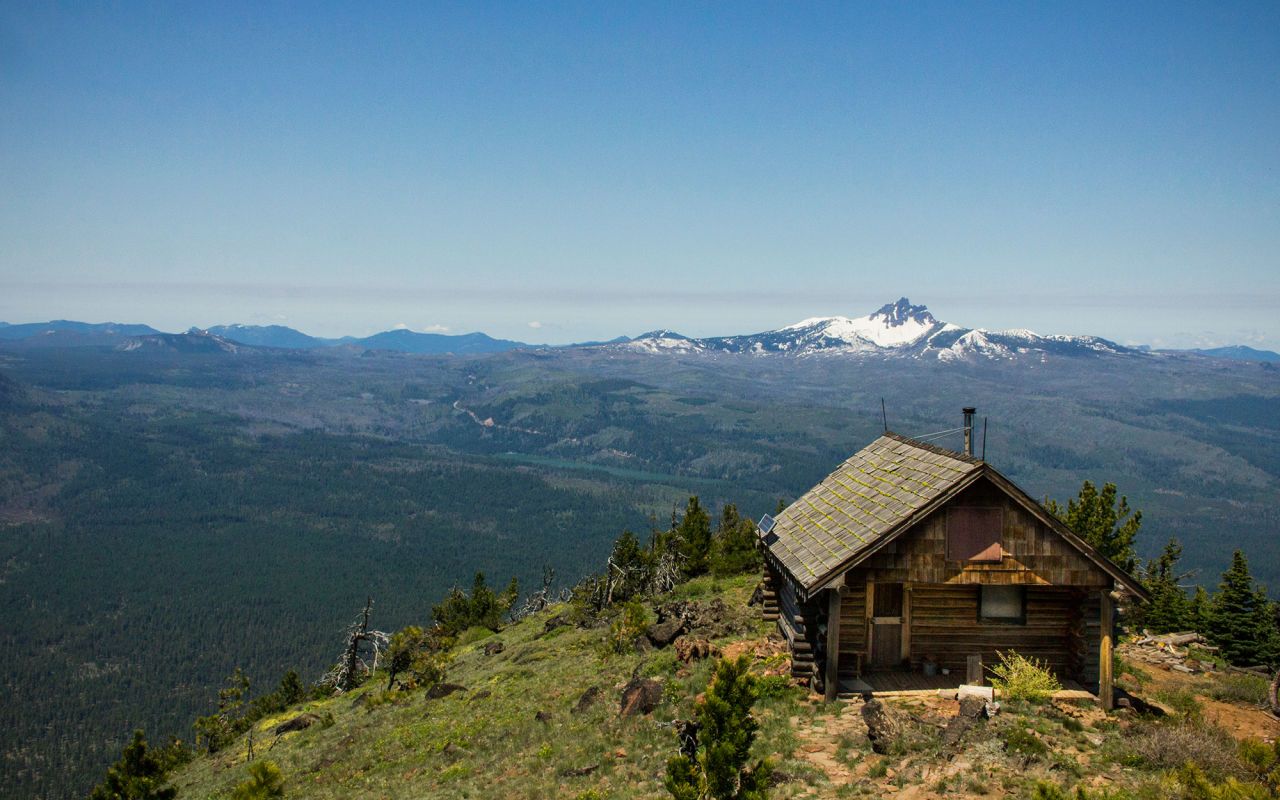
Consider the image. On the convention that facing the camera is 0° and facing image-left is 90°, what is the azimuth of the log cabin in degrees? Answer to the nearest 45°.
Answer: approximately 0°

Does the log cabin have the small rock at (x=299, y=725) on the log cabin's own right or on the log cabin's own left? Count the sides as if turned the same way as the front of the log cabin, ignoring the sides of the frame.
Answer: on the log cabin's own right

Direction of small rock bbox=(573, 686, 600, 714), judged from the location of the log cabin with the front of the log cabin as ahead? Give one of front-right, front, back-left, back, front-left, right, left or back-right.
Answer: right

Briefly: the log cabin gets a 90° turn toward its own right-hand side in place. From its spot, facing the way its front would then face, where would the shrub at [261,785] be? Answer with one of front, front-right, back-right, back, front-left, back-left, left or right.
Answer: front-left

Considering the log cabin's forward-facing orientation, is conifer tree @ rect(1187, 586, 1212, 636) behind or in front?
behind

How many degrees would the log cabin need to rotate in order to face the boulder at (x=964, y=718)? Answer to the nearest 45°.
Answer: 0° — it already faces it

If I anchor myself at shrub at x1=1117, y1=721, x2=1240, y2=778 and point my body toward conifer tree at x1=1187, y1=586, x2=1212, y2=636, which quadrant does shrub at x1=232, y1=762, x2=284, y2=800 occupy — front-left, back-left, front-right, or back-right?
back-left

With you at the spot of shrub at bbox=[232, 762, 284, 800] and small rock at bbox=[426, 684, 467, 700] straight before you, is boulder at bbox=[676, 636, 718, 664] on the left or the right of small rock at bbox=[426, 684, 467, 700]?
right
